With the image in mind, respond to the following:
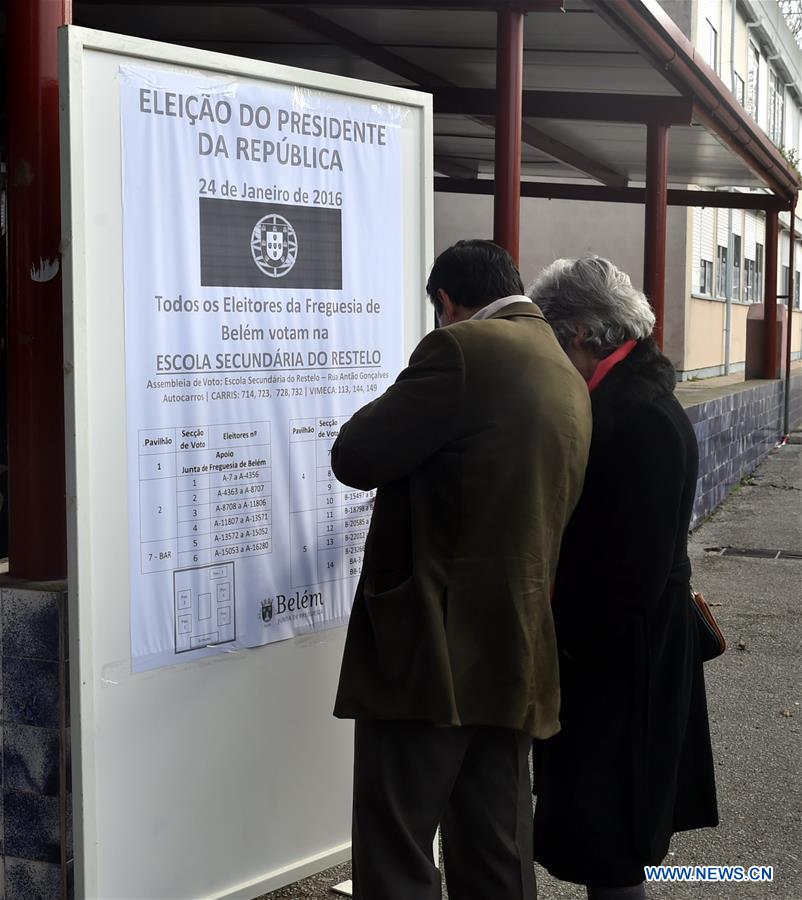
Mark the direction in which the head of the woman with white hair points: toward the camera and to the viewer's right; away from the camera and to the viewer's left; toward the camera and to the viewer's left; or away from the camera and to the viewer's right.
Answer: away from the camera and to the viewer's left

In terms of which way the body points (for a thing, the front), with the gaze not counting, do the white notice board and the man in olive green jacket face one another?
yes

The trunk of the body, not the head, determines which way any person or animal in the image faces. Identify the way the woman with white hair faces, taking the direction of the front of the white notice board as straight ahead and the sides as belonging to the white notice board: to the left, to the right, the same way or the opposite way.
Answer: the opposite way

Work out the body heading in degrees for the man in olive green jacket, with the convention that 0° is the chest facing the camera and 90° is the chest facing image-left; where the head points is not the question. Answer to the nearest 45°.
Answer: approximately 135°

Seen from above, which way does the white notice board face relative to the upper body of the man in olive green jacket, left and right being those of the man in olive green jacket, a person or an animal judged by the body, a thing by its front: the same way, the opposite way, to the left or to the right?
the opposite way

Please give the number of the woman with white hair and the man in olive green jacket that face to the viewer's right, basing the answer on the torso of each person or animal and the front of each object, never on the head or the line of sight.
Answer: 0

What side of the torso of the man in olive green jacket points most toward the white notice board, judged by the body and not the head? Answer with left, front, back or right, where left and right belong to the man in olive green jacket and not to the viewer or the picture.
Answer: front

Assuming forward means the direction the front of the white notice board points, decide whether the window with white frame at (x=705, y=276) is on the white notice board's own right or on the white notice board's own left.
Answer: on the white notice board's own left

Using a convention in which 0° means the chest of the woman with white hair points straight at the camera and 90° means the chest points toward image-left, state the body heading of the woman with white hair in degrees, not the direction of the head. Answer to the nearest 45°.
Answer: approximately 135°

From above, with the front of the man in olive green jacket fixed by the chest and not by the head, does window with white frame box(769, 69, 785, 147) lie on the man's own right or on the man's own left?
on the man's own right

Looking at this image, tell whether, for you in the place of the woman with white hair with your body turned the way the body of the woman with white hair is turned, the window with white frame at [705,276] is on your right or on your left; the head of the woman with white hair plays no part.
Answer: on your right

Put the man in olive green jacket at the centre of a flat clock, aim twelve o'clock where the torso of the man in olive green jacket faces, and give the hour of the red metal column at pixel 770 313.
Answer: The red metal column is roughly at 2 o'clock from the man in olive green jacket.
